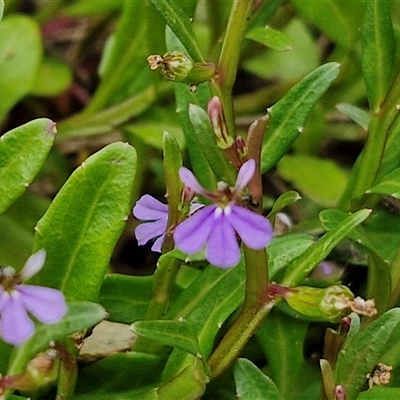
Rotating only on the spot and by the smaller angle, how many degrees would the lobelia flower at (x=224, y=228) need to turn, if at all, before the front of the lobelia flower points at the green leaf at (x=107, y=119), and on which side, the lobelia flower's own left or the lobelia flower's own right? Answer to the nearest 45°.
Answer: approximately 180°

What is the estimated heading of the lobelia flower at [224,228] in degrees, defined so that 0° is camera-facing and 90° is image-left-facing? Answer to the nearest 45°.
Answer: approximately 0°

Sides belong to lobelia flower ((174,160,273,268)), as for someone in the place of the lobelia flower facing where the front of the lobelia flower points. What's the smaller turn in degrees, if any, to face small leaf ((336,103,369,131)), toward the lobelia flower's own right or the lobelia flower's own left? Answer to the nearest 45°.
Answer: approximately 135° to the lobelia flower's own left
